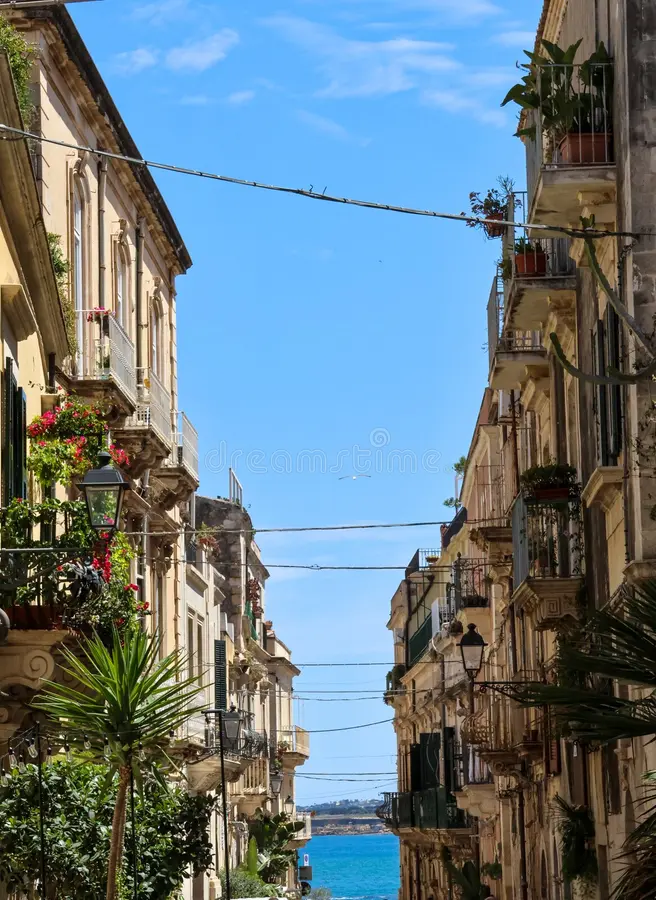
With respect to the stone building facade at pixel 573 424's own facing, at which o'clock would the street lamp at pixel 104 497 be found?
The street lamp is roughly at 10 o'clock from the stone building facade.

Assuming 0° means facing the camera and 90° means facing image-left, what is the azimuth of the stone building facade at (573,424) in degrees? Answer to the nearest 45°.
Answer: approximately 90°

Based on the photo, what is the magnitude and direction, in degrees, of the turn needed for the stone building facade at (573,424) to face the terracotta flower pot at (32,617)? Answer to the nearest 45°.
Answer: approximately 45° to its left

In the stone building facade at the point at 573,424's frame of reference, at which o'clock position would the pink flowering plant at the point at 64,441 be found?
The pink flowering plant is roughly at 11 o'clock from the stone building facade.

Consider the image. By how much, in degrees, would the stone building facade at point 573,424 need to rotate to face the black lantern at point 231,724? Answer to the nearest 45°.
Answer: approximately 45° to its right

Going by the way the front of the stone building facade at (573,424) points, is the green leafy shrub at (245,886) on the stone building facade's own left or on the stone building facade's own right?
on the stone building facade's own right
